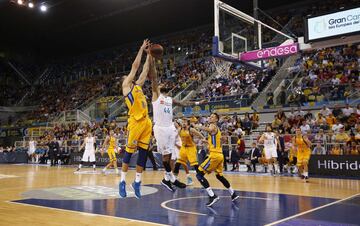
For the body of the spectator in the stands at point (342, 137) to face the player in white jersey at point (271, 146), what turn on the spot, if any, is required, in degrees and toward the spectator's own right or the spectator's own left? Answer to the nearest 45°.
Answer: approximately 90° to the spectator's own right

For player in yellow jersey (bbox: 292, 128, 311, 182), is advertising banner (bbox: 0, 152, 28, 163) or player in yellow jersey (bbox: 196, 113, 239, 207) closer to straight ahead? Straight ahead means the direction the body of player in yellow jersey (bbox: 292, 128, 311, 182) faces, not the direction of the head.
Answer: the player in yellow jersey

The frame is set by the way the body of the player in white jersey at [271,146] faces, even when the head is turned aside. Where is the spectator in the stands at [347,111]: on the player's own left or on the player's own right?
on the player's own left

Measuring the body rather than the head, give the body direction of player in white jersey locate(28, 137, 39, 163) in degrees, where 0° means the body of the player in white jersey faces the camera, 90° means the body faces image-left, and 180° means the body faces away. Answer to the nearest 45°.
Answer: approximately 315°

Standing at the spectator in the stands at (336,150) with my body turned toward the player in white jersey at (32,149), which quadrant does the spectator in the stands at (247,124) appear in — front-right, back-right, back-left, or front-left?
front-right

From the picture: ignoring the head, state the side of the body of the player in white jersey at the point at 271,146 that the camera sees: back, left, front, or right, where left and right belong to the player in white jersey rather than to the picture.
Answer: front

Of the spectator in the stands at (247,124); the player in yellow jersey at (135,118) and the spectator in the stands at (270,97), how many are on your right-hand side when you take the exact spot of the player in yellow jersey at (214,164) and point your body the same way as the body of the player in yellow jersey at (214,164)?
2

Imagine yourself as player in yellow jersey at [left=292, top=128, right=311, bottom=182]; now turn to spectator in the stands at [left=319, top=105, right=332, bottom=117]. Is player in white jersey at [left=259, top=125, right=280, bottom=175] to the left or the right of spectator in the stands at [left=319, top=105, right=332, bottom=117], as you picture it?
left

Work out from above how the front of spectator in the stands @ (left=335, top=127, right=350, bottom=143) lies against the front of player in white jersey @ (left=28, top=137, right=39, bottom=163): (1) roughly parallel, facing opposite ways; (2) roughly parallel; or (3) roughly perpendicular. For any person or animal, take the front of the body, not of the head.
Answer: roughly perpendicular

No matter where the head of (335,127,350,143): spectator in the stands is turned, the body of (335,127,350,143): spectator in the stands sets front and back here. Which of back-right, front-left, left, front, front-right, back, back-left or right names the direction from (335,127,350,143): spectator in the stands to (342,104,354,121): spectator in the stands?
back

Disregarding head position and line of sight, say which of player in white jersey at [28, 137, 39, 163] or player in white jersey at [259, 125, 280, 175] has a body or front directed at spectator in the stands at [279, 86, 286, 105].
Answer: player in white jersey at [28, 137, 39, 163]

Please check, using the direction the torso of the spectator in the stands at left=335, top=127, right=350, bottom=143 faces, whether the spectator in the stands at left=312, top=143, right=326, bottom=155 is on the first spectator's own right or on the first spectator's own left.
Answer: on the first spectator's own right

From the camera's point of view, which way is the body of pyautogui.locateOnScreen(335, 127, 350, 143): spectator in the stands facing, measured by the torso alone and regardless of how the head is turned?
toward the camera
